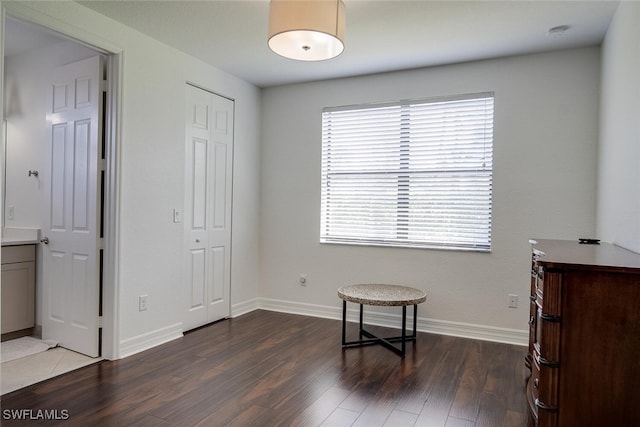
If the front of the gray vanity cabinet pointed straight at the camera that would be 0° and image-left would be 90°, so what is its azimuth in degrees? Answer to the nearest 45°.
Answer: approximately 315°

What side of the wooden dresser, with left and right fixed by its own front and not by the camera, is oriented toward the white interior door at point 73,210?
front

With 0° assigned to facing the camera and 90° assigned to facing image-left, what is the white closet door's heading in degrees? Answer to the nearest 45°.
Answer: approximately 315°

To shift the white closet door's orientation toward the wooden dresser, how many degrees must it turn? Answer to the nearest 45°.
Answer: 0° — it already faces it

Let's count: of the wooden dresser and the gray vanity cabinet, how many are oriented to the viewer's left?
1

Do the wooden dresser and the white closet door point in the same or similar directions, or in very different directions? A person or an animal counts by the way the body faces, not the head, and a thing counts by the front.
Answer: very different directions

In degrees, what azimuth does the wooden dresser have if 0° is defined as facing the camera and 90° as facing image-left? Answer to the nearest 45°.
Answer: approximately 90°

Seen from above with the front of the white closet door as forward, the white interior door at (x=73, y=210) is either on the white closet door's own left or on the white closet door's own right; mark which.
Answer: on the white closet door's own right

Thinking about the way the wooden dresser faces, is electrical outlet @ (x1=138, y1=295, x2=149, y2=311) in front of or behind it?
in front

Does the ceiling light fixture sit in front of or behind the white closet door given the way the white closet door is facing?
in front

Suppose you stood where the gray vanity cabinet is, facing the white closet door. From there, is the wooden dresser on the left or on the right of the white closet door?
right

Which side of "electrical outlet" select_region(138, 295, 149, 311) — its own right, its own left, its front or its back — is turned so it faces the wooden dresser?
front
